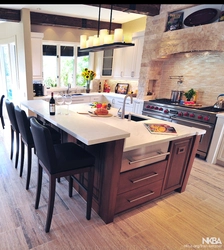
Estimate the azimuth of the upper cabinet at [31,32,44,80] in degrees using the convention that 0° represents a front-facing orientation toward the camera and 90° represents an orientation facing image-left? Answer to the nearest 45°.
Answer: approximately 315°

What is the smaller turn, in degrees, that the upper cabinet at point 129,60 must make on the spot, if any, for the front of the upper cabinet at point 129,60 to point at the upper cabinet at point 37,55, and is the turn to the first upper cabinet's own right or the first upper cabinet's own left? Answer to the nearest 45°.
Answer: approximately 45° to the first upper cabinet's own right

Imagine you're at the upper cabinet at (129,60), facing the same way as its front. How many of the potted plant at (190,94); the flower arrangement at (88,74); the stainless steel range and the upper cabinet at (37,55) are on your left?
2

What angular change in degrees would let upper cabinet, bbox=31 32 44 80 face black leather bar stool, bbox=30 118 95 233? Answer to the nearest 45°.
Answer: approximately 45° to its right

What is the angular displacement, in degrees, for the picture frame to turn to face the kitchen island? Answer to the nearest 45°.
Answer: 0° — it already faces it
